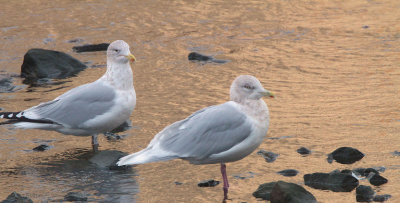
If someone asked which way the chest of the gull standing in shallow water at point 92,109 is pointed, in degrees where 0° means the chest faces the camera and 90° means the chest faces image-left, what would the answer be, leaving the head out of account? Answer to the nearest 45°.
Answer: approximately 270°

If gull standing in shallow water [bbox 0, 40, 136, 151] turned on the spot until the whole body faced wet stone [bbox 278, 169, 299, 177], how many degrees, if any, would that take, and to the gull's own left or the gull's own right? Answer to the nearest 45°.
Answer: approximately 45° to the gull's own right

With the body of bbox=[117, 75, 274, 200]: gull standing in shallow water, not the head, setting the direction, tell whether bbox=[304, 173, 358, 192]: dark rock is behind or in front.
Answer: in front

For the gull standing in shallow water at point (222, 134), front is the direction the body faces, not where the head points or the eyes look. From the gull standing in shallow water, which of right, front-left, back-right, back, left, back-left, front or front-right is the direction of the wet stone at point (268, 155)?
front-left

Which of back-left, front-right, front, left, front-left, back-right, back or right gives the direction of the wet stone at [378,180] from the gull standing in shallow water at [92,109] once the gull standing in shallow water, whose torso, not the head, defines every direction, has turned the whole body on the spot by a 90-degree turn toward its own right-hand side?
front-left

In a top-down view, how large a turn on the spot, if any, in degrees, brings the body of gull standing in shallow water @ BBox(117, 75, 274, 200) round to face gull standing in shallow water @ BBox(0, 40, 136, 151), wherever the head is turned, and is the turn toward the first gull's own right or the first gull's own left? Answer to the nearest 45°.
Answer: approximately 135° to the first gull's own left

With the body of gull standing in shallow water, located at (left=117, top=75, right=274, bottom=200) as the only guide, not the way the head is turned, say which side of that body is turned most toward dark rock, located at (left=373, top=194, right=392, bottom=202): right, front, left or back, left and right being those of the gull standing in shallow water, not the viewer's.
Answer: front

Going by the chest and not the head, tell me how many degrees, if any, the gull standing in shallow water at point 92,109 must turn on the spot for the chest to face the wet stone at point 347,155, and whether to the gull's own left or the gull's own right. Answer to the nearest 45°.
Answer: approximately 45° to the gull's own right

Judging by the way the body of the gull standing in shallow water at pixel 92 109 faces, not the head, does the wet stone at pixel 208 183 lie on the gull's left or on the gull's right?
on the gull's right

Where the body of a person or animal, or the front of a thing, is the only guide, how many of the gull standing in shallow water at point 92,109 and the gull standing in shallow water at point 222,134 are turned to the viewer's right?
2

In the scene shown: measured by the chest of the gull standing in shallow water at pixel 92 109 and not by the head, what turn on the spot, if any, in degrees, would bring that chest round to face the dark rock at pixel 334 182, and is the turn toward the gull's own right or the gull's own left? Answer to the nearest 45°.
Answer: approximately 45° to the gull's own right

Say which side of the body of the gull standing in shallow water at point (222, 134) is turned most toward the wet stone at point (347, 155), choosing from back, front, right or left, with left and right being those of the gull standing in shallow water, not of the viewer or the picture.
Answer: front

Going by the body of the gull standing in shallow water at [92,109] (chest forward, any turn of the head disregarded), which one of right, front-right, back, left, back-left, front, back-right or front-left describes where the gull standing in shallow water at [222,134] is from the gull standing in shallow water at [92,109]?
front-right

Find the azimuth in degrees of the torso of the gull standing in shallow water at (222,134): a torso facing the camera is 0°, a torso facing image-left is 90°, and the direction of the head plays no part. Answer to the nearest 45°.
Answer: approximately 270°

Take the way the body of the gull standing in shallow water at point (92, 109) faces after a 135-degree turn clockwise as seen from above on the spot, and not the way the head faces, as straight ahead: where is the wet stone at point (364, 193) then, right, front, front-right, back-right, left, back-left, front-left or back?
left
